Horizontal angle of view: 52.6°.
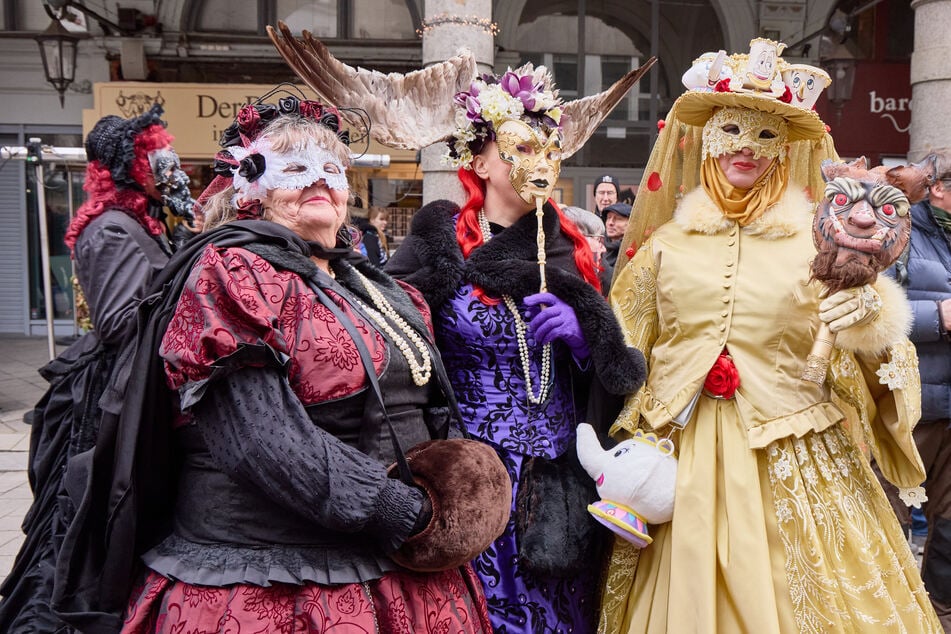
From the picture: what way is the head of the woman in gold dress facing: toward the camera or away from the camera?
toward the camera

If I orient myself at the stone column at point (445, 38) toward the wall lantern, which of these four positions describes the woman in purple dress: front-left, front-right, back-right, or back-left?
back-left

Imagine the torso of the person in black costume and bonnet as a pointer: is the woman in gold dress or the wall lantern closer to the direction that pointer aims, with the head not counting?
the woman in gold dress

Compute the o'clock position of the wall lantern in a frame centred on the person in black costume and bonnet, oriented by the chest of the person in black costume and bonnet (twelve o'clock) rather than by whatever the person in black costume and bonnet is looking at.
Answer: The wall lantern is roughly at 9 o'clock from the person in black costume and bonnet.

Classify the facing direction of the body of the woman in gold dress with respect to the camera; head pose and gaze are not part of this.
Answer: toward the camera

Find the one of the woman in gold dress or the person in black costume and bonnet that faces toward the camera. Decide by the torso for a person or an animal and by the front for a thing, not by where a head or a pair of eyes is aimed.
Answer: the woman in gold dress

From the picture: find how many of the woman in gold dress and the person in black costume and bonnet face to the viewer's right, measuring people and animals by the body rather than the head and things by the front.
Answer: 1

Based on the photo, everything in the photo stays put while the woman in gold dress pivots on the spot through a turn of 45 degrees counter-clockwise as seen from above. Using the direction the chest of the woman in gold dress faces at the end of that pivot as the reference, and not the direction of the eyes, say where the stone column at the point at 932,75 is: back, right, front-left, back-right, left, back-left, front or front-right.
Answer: back-left

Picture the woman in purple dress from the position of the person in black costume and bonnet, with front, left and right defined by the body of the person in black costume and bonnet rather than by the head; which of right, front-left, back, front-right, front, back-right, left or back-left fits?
front-right

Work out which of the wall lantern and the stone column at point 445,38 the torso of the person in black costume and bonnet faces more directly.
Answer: the stone column

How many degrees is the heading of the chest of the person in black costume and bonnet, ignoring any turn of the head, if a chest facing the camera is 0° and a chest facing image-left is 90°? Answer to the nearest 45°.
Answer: approximately 270°

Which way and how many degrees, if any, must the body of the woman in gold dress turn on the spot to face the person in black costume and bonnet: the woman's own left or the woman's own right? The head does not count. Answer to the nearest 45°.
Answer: approximately 90° to the woman's own right

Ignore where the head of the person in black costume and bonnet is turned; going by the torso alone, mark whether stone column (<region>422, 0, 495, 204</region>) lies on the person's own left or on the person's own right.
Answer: on the person's own left

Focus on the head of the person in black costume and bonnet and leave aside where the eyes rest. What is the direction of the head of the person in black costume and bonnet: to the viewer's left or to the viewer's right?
to the viewer's right

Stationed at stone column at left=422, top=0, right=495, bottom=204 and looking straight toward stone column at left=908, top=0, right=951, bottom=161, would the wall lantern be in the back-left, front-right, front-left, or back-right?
back-left
